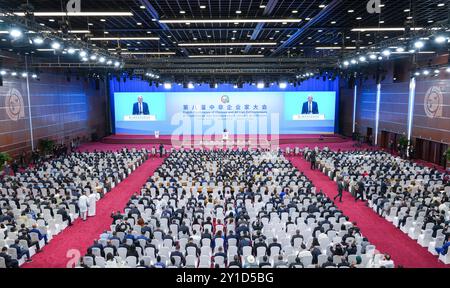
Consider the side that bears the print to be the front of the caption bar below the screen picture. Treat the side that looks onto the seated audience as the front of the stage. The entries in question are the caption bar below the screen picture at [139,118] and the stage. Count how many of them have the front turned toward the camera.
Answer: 2

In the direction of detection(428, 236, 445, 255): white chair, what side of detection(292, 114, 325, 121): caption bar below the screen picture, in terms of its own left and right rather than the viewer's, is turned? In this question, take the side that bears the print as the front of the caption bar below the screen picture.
front

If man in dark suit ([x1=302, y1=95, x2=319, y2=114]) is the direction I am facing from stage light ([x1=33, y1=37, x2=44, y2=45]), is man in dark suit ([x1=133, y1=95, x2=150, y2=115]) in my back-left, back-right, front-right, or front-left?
front-left

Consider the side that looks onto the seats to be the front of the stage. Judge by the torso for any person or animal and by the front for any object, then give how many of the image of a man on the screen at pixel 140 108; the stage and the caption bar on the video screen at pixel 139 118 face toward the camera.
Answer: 3

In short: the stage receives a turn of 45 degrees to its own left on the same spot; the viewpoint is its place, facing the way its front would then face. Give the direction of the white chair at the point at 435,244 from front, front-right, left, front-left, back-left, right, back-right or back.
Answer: front-right

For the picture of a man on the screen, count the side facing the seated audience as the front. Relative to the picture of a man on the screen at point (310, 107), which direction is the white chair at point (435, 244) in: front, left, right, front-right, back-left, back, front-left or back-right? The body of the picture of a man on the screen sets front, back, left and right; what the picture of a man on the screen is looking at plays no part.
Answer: front

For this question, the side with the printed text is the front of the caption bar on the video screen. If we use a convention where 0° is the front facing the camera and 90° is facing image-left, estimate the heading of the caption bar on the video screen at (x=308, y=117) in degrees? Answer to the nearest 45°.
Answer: approximately 0°

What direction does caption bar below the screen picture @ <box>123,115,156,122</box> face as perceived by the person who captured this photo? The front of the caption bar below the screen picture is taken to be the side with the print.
facing the viewer

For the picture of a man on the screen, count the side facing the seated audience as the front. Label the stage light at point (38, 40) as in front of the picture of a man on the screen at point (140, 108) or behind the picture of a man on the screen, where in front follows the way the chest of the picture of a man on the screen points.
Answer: in front
